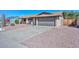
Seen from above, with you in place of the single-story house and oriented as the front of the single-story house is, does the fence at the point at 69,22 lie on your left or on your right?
on your left

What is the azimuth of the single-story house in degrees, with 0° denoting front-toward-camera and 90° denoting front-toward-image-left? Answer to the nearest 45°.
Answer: approximately 45°
